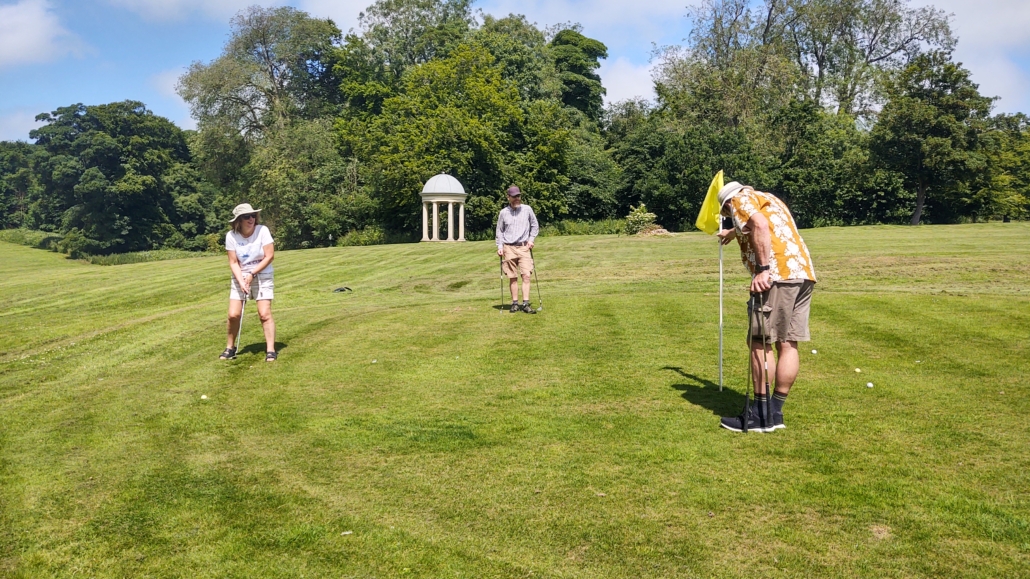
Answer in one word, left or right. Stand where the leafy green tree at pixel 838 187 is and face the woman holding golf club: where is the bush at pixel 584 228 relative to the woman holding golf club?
right

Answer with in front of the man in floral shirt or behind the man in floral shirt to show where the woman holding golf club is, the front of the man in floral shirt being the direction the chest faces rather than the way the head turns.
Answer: in front

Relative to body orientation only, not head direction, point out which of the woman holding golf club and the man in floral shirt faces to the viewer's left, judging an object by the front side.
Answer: the man in floral shirt

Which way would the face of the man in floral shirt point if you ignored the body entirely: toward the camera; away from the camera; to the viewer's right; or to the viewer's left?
to the viewer's left

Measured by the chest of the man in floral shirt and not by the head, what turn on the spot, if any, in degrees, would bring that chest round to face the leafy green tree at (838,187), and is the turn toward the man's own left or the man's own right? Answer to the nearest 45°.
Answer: approximately 90° to the man's own right

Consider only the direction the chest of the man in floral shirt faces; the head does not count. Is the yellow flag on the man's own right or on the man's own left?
on the man's own right

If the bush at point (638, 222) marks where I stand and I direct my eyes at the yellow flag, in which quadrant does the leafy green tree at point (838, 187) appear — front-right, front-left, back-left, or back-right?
back-left

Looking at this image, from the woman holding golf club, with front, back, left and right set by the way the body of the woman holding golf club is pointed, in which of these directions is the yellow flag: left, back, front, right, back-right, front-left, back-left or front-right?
front-left

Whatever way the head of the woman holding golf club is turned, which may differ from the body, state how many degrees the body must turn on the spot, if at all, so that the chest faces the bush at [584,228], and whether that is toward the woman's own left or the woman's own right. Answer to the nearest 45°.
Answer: approximately 135° to the woman's own left

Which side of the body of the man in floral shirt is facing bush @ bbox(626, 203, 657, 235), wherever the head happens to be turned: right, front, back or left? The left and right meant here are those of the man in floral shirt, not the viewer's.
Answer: right

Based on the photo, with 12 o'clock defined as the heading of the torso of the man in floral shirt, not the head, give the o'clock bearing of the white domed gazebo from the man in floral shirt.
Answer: The white domed gazebo is roughly at 2 o'clock from the man in floral shirt.

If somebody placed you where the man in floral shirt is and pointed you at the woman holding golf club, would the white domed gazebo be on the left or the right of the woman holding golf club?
right

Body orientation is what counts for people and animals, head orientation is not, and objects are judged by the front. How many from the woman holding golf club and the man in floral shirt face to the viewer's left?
1

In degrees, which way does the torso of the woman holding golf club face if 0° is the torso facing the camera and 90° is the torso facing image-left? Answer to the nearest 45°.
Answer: approximately 0°

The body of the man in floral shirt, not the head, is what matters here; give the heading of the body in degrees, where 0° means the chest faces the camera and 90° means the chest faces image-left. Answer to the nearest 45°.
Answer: approximately 90°
